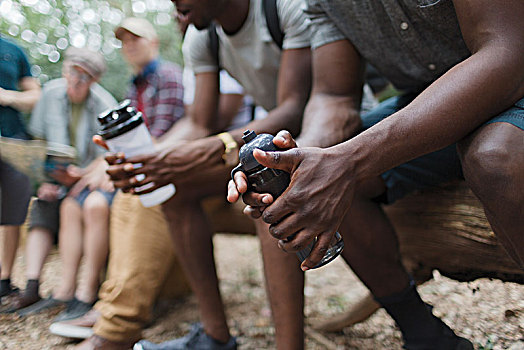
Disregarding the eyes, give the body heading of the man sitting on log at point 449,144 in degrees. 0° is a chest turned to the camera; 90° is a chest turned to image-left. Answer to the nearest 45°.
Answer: approximately 45°
